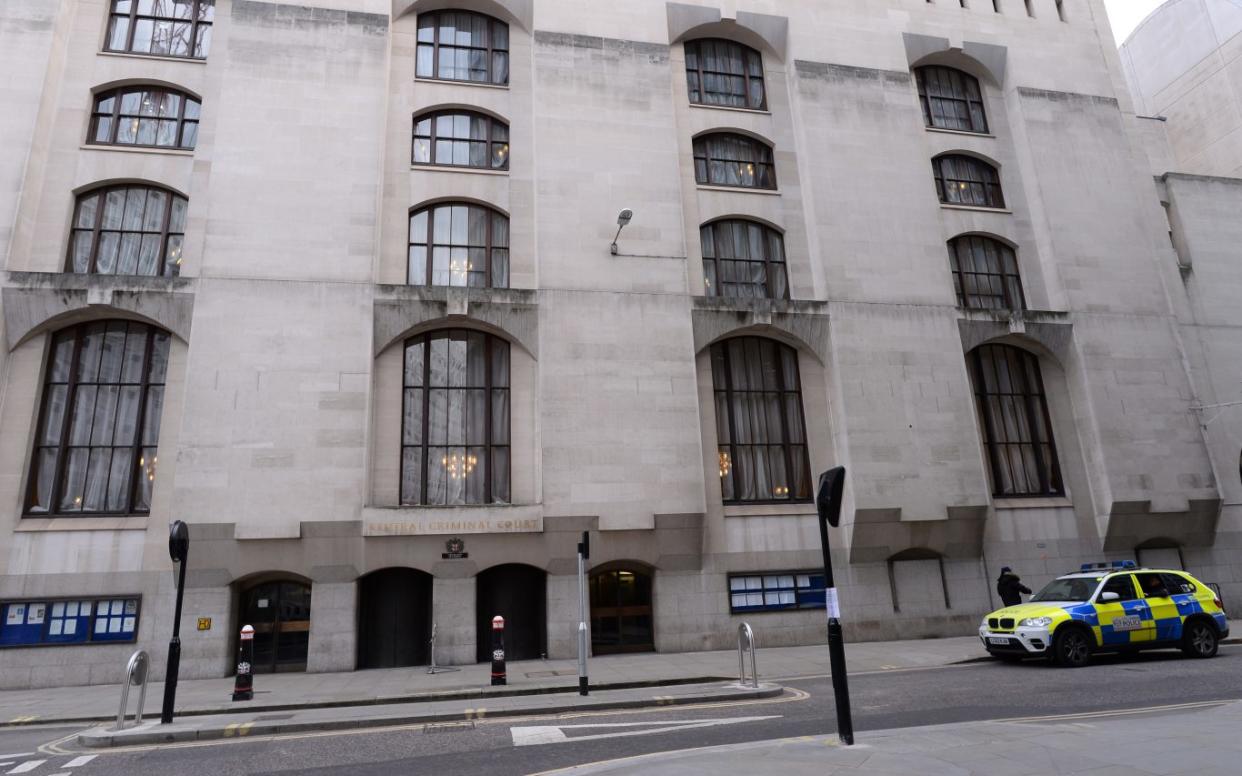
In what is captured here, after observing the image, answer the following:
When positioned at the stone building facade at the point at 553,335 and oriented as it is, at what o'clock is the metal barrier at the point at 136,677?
The metal barrier is roughly at 1 o'clock from the stone building facade.

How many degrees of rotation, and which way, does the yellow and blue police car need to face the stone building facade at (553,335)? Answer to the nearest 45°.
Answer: approximately 45° to its right

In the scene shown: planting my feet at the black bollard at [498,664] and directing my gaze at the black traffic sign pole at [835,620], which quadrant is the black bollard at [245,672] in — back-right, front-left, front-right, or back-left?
back-right

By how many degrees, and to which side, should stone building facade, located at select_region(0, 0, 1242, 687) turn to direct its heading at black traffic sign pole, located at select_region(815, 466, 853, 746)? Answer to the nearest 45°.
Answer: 0° — it already faces it

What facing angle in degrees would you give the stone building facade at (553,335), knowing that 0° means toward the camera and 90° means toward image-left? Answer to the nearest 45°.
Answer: approximately 0°

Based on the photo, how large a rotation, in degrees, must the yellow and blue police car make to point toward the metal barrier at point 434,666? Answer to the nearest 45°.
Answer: approximately 45° to its right

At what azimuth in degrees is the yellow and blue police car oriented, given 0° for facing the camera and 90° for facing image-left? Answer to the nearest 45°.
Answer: approximately 45°

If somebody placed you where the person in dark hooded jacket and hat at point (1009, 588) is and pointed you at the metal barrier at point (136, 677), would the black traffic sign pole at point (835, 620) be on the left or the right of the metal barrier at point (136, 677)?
left

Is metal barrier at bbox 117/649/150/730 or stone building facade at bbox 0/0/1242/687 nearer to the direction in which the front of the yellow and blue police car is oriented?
the metal barrier

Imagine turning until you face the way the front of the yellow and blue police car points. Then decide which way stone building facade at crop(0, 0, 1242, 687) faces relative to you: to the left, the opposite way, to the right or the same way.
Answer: to the left
